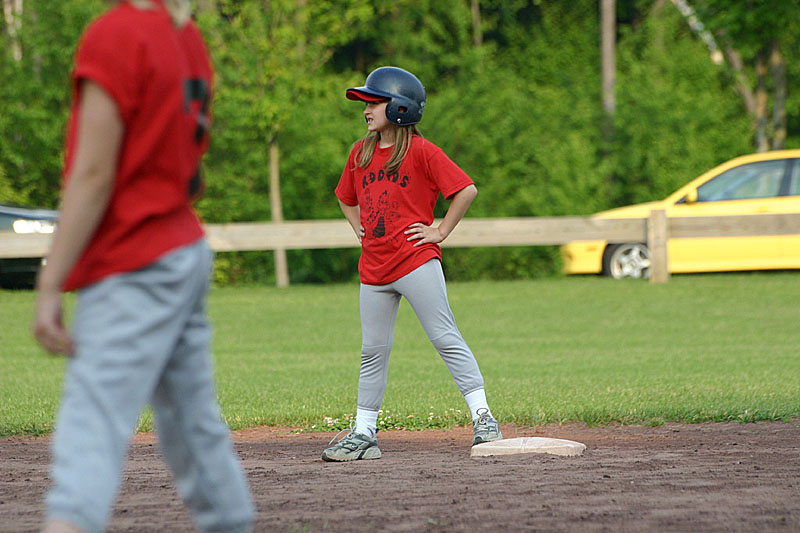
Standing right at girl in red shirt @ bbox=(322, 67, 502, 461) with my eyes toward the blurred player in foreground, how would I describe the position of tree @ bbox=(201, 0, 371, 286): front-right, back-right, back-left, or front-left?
back-right

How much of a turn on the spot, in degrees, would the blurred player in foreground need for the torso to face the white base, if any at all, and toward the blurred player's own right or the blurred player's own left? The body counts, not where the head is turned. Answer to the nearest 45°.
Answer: approximately 90° to the blurred player's own right

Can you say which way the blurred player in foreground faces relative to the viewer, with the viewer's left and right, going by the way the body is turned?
facing away from the viewer and to the left of the viewer

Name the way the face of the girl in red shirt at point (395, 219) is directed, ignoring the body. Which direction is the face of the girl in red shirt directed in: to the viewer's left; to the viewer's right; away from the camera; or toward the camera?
to the viewer's left

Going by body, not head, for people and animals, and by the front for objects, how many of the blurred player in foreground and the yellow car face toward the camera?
0

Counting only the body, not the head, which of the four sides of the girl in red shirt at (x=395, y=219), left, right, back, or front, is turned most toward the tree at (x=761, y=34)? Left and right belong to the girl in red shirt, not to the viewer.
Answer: back

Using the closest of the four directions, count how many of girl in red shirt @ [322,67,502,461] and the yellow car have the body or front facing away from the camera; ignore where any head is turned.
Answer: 0

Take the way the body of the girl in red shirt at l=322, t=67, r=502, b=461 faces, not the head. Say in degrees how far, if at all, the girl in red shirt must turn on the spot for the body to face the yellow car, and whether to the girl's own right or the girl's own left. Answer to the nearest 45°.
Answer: approximately 180°

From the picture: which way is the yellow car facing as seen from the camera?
to the viewer's left

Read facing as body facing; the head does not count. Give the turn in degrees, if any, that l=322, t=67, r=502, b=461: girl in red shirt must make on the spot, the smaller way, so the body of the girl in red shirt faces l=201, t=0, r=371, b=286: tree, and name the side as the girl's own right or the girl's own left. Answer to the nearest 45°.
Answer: approximately 135° to the girl's own right

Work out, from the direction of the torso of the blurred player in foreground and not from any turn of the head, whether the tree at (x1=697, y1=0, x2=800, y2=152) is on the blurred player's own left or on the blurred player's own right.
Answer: on the blurred player's own right

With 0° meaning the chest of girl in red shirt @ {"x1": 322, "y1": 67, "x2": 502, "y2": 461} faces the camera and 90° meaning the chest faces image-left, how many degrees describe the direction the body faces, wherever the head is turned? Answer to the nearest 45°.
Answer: approximately 45°

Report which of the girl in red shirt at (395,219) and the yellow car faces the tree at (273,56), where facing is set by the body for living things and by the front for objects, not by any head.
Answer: the yellow car

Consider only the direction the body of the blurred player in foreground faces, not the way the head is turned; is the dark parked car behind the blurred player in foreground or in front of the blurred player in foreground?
in front
